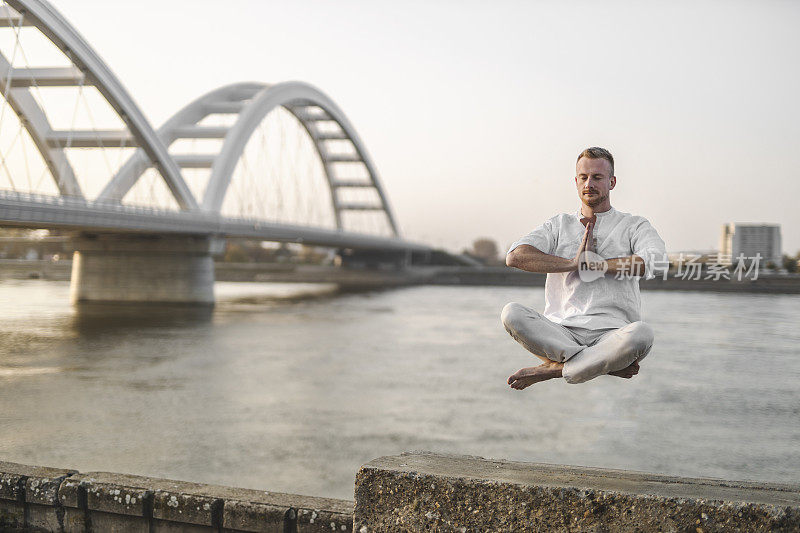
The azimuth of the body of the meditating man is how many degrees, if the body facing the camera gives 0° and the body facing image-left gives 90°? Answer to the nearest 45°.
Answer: approximately 0°
